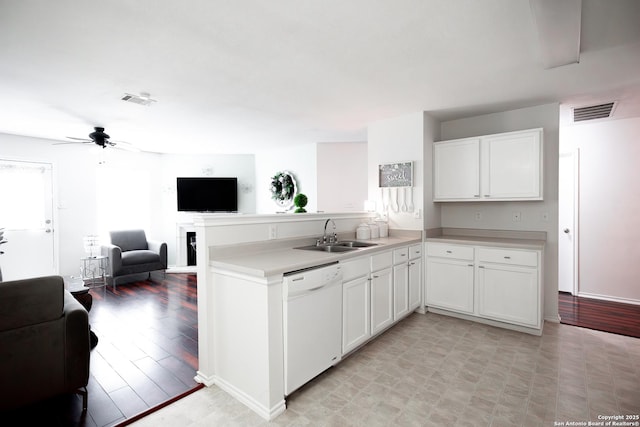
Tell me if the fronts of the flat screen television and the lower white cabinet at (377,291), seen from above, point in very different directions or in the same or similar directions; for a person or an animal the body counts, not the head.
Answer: same or similar directions

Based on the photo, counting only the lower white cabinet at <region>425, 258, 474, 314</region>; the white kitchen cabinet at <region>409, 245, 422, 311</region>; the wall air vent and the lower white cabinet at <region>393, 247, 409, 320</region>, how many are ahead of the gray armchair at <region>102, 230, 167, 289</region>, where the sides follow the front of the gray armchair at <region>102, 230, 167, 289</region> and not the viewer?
4

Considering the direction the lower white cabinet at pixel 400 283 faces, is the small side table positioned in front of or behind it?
behind

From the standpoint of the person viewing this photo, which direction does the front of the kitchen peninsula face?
facing the viewer and to the right of the viewer

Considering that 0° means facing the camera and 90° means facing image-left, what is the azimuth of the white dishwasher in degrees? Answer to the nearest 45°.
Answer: approximately 315°

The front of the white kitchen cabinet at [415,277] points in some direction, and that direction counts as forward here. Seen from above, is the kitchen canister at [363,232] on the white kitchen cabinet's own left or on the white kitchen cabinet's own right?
on the white kitchen cabinet's own right

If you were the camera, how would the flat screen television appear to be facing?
facing the viewer

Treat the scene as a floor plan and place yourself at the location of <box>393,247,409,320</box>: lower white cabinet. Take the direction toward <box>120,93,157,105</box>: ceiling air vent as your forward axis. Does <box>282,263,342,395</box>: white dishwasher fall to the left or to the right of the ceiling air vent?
left

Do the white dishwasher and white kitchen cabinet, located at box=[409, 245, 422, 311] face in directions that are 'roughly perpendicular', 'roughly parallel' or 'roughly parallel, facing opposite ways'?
roughly parallel

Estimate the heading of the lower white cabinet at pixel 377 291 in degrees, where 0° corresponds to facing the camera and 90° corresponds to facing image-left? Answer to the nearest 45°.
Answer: approximately 315°

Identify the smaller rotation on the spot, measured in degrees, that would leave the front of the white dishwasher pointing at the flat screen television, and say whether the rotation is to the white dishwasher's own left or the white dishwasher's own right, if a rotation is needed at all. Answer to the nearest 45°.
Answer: approximately 180°

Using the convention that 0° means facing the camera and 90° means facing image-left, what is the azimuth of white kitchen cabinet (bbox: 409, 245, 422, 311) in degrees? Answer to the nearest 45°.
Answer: approximately 315°

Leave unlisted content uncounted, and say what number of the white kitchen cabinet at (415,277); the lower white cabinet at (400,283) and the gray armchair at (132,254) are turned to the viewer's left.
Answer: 0

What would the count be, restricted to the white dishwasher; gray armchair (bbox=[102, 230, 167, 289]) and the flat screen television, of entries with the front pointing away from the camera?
0
